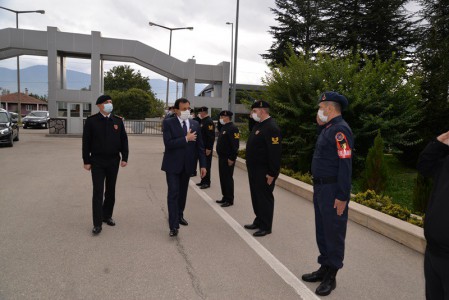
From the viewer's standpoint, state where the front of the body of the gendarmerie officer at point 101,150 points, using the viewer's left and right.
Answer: facing the viewer

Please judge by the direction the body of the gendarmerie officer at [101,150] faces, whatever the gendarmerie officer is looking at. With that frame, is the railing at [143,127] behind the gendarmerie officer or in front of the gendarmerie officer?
behind

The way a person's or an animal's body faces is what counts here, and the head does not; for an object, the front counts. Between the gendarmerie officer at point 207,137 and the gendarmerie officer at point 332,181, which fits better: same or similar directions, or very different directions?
same or similar directions

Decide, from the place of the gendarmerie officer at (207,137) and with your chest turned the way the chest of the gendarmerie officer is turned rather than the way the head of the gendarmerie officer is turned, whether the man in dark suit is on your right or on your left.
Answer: on your left

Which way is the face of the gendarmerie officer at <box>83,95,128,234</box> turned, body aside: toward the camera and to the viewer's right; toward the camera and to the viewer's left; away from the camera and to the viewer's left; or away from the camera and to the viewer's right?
toward the camera and to the viewer's right

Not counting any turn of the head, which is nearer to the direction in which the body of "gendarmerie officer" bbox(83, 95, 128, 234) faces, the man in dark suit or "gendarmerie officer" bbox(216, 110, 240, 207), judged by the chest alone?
the man in dark suit

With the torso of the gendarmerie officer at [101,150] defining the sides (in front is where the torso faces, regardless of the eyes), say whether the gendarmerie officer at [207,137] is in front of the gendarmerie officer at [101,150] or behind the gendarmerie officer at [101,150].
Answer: behind

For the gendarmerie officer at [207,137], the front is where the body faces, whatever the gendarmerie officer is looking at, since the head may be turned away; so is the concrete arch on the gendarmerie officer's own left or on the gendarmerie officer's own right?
on the gendarmerie officer's own right

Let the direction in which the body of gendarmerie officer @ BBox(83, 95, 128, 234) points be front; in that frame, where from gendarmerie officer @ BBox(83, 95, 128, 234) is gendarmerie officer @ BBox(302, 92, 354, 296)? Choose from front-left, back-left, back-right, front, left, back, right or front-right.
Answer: front-left

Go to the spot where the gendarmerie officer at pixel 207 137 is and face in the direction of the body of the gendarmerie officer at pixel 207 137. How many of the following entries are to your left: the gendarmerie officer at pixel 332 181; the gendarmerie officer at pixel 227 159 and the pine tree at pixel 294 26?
2

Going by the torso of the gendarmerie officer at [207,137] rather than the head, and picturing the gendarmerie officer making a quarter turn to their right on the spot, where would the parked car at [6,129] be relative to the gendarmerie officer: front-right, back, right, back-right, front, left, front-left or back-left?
front-left

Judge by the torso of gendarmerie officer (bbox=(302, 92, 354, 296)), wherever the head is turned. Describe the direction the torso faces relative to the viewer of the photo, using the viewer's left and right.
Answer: facing to the left of the viewer

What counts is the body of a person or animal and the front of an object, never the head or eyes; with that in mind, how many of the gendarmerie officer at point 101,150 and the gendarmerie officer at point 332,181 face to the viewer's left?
1

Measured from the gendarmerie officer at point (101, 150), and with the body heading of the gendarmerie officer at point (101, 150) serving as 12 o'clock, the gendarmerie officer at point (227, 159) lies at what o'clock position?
the gendarmerie officer at point (227, 159) is roughly at 8 o'clock from the gendarmerie officer at point (101, 150).

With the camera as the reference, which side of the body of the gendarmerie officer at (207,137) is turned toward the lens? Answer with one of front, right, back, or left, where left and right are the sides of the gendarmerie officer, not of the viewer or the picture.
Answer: left
